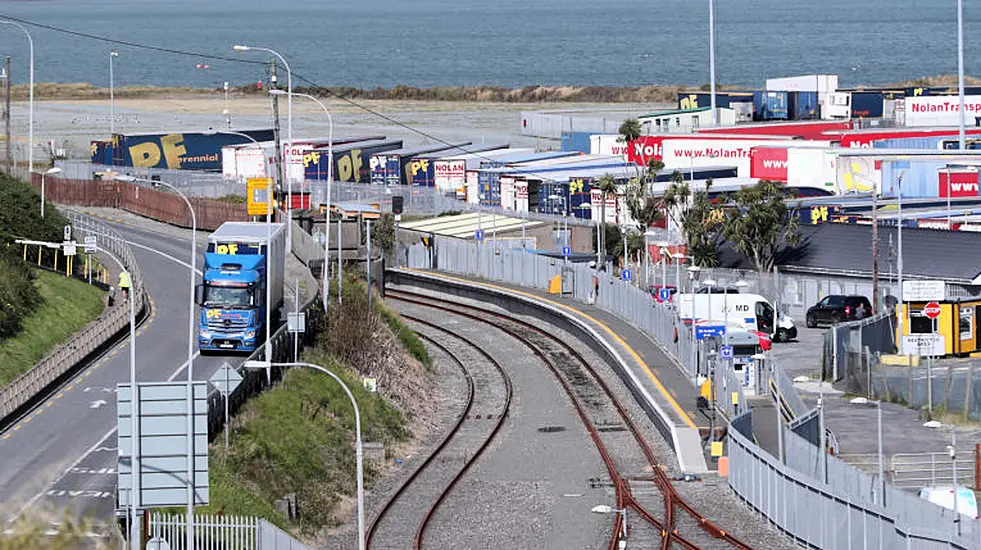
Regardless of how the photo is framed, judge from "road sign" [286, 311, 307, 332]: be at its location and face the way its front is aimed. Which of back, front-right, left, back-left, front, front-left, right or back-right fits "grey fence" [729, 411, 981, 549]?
back-right

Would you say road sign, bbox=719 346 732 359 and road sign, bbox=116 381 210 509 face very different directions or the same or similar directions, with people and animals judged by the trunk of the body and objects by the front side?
very different directions

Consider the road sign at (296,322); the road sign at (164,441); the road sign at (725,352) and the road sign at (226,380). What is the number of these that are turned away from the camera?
3

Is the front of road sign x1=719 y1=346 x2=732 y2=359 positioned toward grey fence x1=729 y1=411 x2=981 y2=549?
yes

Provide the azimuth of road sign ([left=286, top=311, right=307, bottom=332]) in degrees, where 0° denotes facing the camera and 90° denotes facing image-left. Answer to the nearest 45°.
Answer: approximately 180°

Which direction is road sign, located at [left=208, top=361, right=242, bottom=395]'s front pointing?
away from the camera

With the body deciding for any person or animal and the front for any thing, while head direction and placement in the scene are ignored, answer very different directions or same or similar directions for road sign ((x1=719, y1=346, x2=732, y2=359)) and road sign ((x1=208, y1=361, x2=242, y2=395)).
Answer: very different directions

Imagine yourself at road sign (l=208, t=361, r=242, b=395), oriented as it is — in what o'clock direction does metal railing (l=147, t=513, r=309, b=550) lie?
The metal railing is roughly at 6 o'clock from the road sign.

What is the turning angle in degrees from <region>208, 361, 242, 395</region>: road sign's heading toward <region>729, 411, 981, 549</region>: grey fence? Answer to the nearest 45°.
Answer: approximately 135° to its right

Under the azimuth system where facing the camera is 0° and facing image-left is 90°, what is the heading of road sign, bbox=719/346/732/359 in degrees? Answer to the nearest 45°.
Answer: approximately 0°

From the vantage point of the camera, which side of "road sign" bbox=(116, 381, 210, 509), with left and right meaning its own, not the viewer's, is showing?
back
